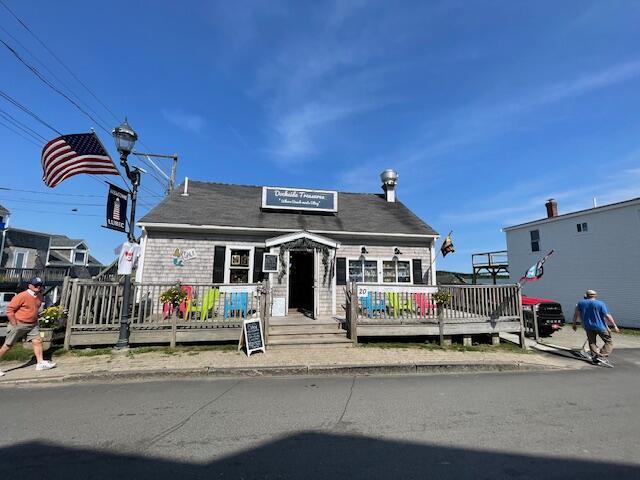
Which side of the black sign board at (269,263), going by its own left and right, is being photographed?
front

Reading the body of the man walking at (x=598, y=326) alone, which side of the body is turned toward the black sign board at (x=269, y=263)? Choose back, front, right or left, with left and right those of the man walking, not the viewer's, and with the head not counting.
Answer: left

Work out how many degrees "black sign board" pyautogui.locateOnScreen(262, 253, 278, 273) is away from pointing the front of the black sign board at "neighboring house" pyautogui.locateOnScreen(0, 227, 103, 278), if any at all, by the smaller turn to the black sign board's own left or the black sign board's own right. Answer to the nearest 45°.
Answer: approximately 135° to the black sign board's own right

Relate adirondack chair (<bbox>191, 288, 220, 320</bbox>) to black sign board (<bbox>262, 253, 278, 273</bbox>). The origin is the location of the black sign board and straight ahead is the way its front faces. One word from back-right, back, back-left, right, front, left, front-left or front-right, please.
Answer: front-right

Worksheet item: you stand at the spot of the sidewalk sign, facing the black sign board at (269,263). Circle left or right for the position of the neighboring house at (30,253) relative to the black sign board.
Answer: left

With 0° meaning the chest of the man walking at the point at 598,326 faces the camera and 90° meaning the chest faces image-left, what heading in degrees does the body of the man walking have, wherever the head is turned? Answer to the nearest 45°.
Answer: approximately 180°

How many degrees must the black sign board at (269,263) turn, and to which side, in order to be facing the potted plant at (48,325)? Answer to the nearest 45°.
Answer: approximately 45° to its right

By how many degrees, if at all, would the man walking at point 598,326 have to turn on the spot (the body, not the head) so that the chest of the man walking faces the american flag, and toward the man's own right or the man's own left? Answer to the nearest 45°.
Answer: approximately 135° to the man's own left

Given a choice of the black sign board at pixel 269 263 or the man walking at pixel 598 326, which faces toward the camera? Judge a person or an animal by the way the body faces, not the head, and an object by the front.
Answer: the black sign board

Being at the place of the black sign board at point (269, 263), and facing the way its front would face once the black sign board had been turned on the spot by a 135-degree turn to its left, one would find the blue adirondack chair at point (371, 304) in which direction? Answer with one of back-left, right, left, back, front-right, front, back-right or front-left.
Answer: right

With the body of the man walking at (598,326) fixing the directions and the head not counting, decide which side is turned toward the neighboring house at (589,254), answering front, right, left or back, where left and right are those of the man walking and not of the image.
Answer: front

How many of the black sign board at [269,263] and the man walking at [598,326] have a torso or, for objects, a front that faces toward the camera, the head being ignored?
1

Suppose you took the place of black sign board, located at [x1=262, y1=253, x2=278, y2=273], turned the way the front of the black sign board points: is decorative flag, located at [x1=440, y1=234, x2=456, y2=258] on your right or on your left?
on your left

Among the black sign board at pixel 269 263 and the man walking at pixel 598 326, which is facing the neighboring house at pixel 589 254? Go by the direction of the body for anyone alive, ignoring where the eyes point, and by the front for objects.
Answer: the man walking

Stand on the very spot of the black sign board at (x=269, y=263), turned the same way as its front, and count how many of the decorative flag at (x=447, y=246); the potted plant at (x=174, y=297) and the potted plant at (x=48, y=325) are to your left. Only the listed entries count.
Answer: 1

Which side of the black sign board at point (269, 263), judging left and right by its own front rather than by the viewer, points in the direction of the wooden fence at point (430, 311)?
left
